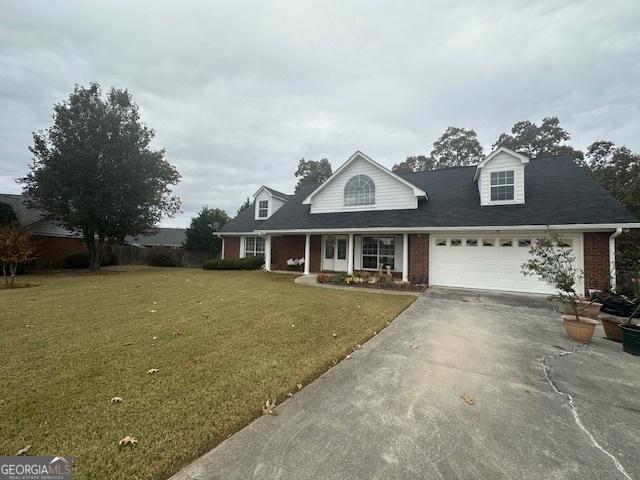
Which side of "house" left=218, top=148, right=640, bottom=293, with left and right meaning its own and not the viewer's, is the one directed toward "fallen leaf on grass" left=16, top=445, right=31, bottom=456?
front

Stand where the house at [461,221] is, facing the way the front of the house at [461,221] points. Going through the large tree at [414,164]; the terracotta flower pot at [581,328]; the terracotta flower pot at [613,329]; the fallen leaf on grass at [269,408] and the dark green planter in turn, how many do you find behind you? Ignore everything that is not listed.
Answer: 1

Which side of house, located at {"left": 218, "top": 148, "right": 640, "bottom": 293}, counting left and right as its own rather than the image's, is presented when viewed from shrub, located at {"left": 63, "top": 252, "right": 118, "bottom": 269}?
right

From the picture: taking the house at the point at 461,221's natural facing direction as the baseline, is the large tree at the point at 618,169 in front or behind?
behind

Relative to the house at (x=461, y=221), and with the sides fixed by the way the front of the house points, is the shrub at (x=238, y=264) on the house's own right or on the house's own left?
on the house's own right

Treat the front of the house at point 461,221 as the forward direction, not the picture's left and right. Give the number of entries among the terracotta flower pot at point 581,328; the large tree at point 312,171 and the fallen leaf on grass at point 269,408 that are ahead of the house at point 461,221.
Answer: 2

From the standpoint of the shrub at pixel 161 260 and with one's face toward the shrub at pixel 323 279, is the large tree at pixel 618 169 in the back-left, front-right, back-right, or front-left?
front-left

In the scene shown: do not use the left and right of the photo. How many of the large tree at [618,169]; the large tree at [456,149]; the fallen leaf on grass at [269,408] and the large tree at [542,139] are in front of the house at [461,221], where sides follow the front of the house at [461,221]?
1

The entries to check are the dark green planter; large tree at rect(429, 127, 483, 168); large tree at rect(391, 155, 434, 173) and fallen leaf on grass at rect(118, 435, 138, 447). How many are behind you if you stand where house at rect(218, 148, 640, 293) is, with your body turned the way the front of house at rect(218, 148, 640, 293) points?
2

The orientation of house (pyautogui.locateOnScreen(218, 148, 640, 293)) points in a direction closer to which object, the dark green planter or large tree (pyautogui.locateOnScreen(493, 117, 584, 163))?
the dark green planter

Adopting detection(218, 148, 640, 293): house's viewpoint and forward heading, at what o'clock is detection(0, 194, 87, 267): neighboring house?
The neighboring house is roughly at 3 o'clock from the house.

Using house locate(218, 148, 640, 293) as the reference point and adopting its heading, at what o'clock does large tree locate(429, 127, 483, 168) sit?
The large tree is roughly at 6 o'clock from the house.

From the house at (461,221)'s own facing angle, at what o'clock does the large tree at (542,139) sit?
The large tree is roughly at 7 o'clock from the house.

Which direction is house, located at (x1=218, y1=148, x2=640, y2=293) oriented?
toward the camera

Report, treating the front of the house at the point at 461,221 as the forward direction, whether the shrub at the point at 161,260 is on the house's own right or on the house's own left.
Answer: on the house's own right

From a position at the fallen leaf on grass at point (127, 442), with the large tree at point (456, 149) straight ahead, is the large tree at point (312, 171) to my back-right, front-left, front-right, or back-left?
front-left

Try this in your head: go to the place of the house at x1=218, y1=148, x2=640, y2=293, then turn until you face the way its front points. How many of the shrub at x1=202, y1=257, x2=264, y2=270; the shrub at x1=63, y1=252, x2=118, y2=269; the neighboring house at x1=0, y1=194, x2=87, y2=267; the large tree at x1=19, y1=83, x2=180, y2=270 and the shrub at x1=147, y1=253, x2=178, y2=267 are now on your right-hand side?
5

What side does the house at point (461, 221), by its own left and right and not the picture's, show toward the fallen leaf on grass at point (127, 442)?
front
